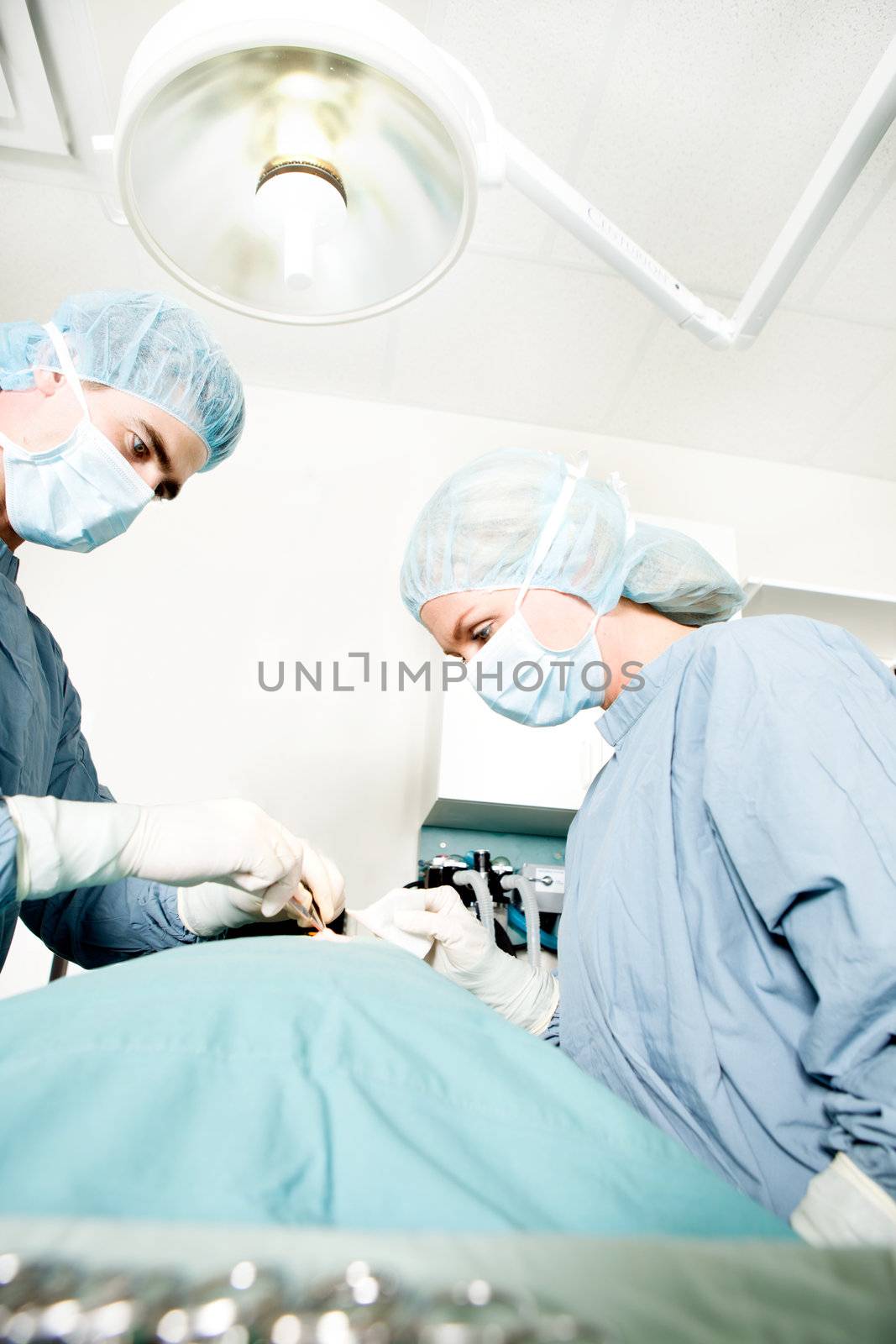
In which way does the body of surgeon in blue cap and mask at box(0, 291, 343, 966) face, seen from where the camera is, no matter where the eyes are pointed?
to the viewer's right

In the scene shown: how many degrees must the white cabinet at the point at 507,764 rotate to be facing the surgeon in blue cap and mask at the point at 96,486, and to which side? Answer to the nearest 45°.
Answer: approximately 45° to its right

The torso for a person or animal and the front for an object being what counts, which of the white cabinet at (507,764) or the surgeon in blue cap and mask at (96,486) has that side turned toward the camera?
the white cabinet

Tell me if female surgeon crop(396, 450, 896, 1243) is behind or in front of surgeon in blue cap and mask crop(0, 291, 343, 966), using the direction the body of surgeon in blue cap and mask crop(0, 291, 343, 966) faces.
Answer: in front

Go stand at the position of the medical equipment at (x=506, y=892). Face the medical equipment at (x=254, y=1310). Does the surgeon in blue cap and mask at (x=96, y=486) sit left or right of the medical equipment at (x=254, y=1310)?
right

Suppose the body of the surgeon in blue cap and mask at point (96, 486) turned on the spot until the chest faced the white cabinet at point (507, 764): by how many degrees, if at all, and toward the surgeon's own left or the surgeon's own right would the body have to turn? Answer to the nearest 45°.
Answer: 0° — they already face it

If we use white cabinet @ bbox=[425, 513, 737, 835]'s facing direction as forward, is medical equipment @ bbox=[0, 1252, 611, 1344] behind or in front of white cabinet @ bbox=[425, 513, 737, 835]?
in front

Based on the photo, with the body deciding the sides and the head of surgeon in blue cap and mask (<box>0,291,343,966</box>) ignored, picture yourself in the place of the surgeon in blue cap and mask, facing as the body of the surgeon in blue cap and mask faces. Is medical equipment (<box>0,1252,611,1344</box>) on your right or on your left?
on your right

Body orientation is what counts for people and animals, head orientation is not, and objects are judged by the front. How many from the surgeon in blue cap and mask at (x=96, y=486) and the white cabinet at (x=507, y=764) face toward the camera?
1

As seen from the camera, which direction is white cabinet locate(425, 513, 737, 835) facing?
toward the camera
